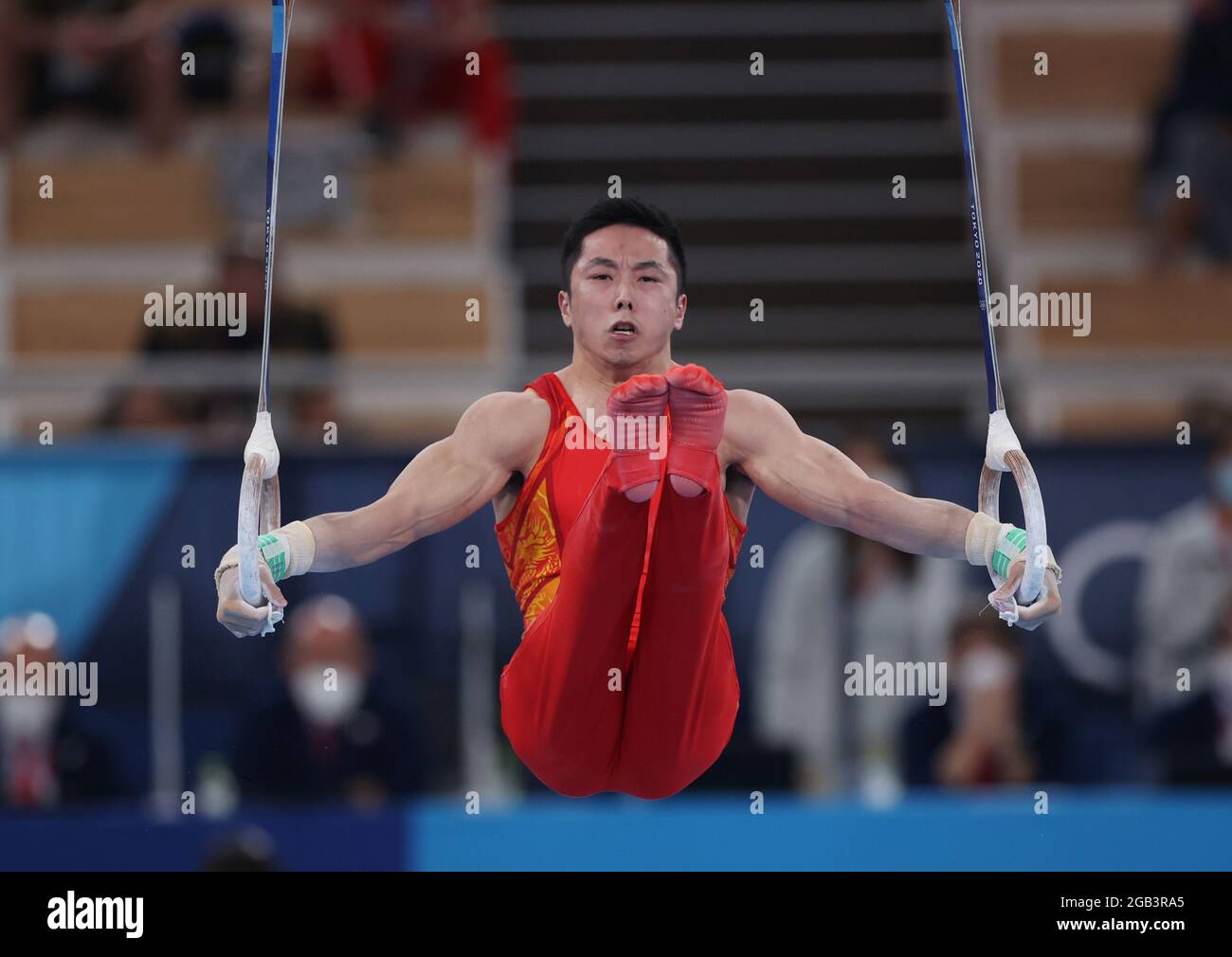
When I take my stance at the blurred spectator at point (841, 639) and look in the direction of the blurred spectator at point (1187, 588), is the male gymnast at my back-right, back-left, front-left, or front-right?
back-right

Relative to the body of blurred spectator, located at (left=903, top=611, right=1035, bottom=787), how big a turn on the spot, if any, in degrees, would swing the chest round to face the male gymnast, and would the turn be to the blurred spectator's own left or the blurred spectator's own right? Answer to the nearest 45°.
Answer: approximately 45° to the blurred spectator's own right

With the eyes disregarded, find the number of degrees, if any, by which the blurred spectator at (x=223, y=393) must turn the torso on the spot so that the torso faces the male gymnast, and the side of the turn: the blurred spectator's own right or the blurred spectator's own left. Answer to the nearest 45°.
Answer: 0° — they already face them

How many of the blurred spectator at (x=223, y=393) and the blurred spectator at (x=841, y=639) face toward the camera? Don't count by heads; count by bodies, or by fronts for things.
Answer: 2

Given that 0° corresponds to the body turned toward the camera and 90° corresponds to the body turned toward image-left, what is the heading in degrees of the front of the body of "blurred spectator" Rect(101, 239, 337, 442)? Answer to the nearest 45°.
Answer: approximately 0°

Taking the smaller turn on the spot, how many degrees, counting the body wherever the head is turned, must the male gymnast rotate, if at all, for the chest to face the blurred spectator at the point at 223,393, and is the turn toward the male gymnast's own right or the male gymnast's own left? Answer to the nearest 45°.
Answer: approximately 135° to the male gymnast's own right

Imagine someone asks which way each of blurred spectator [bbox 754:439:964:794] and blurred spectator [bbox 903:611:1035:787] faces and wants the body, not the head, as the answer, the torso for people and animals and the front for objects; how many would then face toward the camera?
2

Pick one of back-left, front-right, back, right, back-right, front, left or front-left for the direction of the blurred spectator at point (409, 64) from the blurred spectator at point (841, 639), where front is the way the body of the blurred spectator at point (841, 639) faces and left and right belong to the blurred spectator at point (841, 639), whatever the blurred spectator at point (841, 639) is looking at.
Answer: back-right

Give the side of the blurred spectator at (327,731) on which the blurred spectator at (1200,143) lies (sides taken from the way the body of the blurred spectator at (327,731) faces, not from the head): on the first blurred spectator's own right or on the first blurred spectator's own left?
on the first blurred spectator's own left

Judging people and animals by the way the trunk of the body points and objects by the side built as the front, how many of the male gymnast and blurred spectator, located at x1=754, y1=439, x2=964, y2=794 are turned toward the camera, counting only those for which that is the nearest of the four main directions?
2
